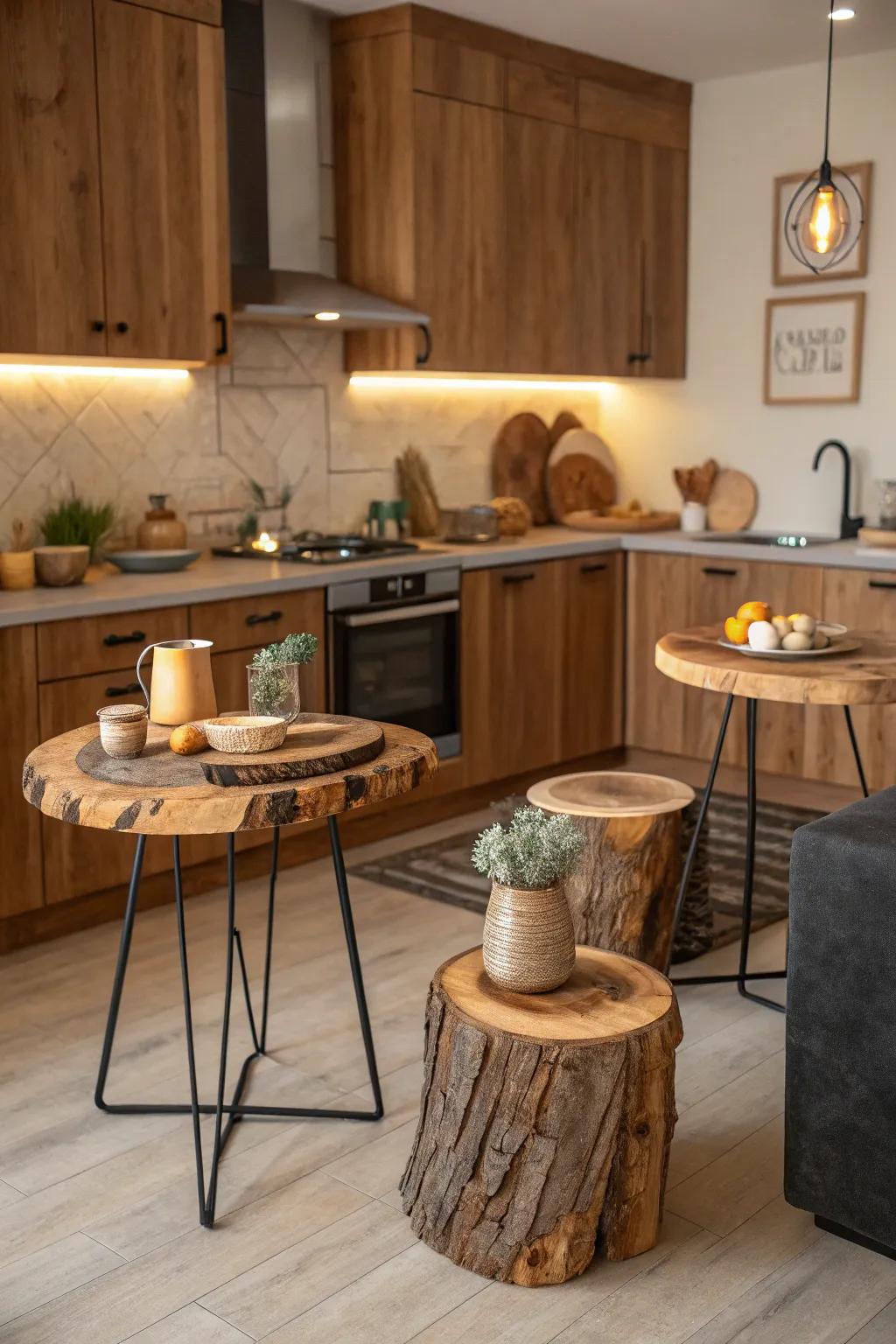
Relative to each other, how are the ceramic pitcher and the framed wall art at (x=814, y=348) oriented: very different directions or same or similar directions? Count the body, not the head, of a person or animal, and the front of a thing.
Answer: very different directions

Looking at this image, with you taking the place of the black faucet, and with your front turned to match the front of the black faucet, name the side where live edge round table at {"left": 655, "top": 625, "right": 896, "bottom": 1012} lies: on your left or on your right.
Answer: on your left

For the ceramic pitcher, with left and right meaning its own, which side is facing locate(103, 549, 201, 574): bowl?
left

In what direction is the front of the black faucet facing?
to the viewer's left

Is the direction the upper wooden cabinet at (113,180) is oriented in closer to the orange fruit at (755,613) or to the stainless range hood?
the orange fruit

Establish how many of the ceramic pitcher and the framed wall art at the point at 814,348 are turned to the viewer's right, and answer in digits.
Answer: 1

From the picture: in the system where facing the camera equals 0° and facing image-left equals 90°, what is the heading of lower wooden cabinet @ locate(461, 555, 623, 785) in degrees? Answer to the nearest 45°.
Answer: approximately 315°

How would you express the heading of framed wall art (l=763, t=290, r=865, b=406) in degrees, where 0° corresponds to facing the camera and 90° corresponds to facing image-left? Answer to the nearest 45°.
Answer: approximately 45°

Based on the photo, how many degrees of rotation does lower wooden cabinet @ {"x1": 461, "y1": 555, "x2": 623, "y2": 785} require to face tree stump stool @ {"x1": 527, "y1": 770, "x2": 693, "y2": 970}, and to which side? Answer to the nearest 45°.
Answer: approximately 45° to its right

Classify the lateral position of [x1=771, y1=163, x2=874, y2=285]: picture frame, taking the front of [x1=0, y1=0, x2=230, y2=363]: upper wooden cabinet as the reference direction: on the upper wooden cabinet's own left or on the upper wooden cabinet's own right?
on the upper wooden cabinet's own left

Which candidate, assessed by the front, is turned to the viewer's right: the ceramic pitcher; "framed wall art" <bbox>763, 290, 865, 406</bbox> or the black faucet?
the ceramic pitcher

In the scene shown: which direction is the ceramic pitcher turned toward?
to the viewer's right
